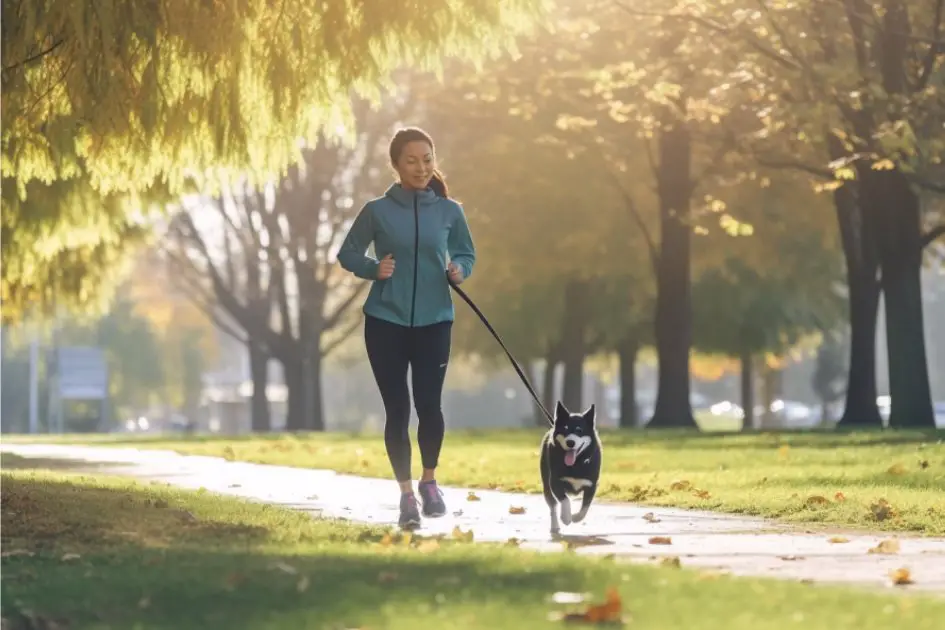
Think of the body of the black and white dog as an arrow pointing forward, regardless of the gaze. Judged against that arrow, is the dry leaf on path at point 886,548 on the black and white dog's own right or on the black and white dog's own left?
on the black and white dog's own left

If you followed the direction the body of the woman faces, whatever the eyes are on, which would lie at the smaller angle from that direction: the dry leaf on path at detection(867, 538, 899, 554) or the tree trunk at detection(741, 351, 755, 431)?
the dry leaf on path

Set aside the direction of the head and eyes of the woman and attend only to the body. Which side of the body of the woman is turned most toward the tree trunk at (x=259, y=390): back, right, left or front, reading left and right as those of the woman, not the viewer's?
back

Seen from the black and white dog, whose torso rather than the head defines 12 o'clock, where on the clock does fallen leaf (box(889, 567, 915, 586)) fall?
The fallen leaf is roughly at 11 o'clock from the black and white dog.

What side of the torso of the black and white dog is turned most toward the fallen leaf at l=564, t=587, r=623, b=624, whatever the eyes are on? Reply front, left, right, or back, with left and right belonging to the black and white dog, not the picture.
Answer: front

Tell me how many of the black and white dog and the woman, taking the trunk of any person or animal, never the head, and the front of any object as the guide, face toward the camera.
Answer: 2

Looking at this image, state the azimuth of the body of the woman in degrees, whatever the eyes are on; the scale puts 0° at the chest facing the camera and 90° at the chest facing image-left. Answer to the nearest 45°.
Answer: approximately 0°

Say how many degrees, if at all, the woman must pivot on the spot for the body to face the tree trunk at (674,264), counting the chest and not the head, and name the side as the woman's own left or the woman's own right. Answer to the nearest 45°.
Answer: approximately 180°

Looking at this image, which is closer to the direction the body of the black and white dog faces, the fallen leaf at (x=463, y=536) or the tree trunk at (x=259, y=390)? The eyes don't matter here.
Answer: the fallen leaf

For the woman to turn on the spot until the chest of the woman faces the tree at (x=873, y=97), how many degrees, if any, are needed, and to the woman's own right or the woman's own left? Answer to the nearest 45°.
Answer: approximately 135° to the woman's own left

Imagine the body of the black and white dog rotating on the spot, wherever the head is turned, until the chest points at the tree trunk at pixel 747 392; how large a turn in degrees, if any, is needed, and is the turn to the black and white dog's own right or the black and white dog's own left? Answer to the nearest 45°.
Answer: approximately 180°

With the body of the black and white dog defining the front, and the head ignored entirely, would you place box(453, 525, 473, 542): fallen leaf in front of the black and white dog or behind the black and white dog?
in front

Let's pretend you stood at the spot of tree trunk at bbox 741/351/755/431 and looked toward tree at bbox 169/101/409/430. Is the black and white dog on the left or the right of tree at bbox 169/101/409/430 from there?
left

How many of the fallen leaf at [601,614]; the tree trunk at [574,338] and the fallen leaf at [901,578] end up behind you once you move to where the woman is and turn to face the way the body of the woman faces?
1

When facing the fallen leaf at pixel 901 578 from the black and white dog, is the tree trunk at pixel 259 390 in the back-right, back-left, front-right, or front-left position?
back-left

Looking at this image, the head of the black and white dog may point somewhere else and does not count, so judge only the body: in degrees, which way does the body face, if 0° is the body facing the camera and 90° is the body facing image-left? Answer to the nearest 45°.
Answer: approximately 0°
